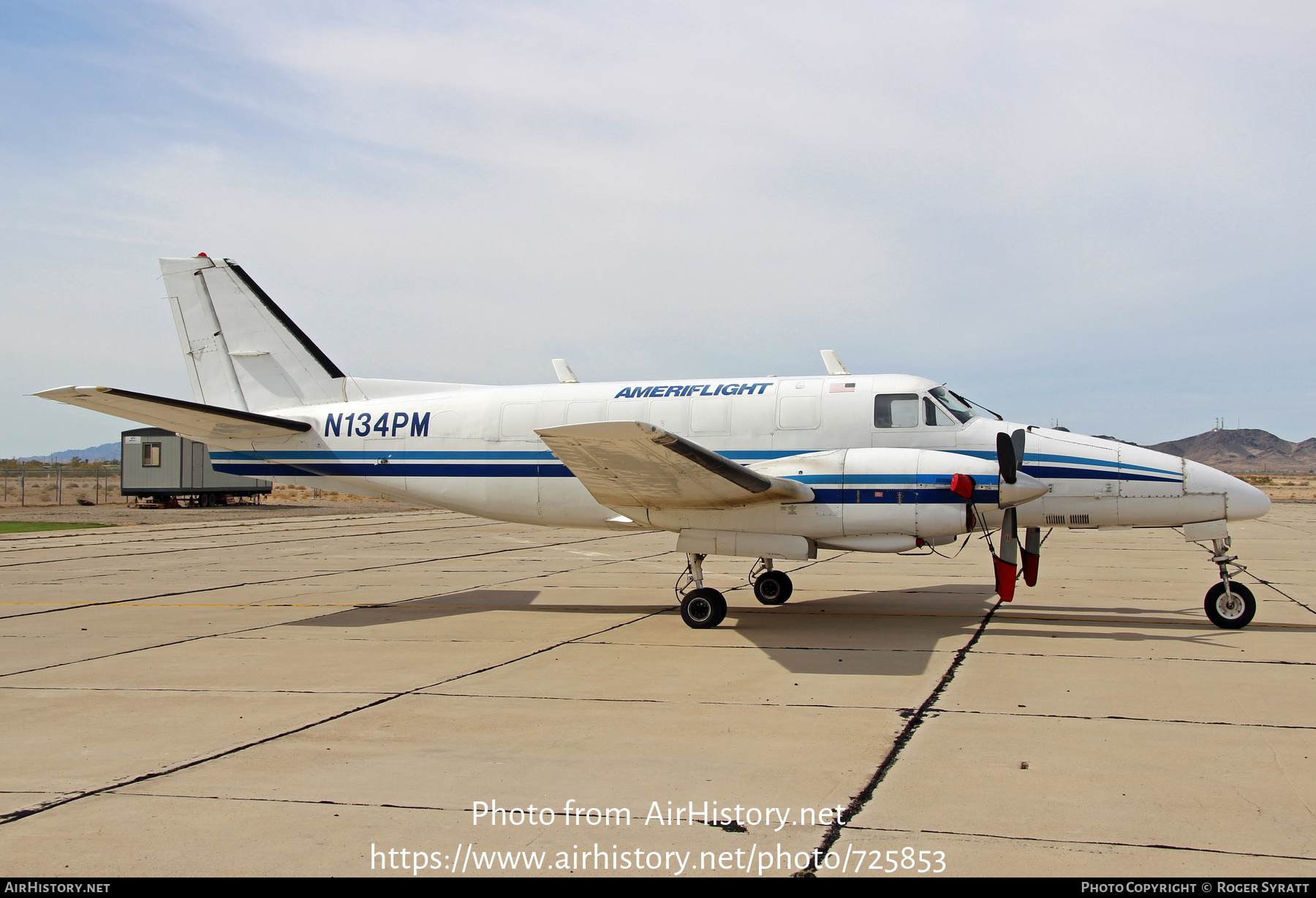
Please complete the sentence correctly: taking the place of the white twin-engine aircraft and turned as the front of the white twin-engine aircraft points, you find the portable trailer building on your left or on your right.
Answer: on your left

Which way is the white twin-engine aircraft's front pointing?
to the viewer's right
